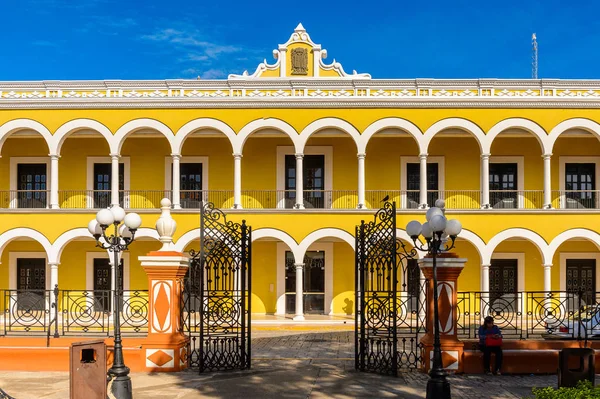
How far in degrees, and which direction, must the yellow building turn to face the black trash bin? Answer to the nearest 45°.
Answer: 0° — it already faces it

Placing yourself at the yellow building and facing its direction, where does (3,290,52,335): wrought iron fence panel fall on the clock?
The wrought iron fence panel is roughly at 1 o'clock from the yellow building.

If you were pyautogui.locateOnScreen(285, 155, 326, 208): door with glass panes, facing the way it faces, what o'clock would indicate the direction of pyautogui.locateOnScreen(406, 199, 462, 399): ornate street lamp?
The ornate street lamp is roughly at 12 o'clock from the door with glass panes.

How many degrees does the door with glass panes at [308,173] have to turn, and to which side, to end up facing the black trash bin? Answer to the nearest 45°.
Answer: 0° — it already faces it

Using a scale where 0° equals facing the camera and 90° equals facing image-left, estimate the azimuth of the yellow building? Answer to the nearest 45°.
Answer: approximately 0°
